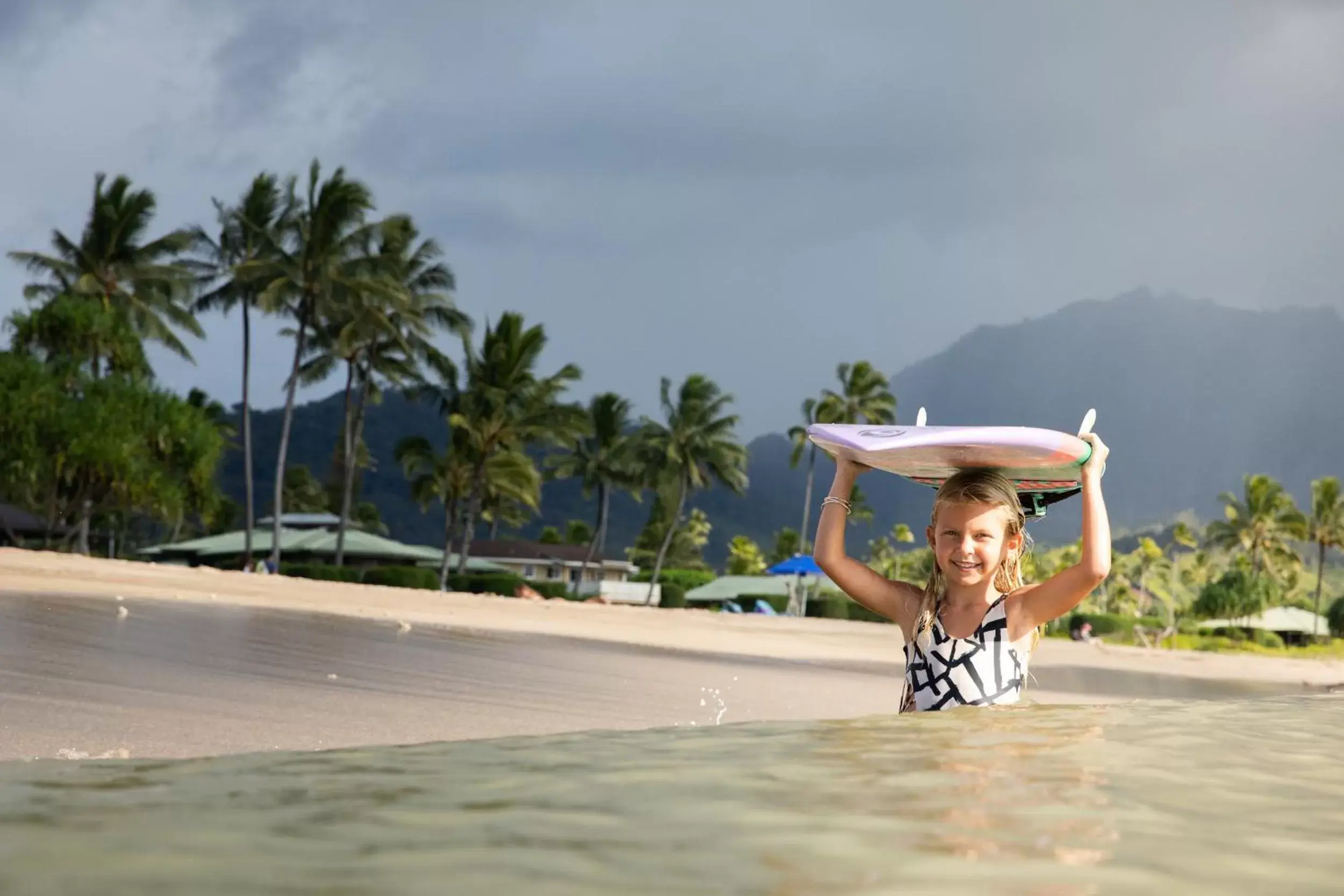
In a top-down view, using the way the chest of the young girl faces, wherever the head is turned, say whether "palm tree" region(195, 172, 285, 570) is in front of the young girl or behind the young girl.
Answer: behind

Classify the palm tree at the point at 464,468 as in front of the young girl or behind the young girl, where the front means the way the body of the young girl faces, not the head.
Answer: behind

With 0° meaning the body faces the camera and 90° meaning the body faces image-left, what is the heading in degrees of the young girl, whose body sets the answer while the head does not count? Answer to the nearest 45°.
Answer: approximately 0°

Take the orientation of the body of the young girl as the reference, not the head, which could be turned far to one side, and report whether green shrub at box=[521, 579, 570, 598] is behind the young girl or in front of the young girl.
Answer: behind

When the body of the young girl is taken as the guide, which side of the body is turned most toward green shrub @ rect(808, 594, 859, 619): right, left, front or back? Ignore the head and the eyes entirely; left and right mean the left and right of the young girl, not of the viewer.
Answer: back

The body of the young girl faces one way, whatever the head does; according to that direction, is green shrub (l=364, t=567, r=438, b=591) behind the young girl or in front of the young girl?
behind

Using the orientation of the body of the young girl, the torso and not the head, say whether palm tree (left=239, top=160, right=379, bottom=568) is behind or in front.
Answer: behind

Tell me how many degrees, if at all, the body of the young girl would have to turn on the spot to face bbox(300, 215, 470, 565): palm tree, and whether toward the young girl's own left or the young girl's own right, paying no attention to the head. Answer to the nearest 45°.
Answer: approximately 135° to the young girl's own right
